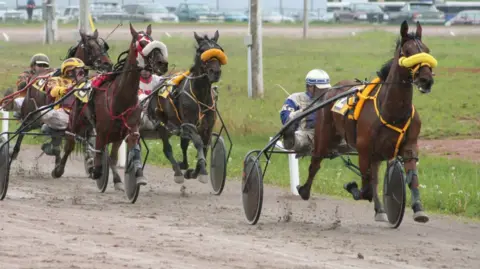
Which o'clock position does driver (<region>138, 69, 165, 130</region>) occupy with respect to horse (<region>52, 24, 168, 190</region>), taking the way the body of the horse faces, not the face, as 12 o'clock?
The driver is roughly at 8 o'clock from the horse.

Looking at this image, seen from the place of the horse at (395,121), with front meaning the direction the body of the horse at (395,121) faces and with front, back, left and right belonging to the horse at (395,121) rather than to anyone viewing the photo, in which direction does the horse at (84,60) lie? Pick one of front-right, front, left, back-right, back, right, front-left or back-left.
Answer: back

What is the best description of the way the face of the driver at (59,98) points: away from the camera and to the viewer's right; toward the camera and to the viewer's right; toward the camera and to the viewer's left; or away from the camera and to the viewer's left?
toward the camera and to the viewer's right

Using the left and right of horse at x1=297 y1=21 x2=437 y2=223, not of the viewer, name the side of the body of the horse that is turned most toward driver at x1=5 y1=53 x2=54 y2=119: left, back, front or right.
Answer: back

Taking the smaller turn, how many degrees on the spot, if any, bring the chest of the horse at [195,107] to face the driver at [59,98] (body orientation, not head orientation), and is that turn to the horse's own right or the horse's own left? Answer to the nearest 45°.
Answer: approximately 135° to the horse's own right

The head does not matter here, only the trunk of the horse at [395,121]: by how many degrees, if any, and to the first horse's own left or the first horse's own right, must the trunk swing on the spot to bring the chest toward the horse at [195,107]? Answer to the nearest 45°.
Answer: approximately 180°

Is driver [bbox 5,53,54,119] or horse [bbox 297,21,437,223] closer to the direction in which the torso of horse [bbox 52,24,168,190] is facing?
the horse

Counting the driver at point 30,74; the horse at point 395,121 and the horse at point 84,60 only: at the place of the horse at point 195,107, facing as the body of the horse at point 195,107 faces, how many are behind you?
2

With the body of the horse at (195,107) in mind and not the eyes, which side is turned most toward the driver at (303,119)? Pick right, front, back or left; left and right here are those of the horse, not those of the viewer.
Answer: front

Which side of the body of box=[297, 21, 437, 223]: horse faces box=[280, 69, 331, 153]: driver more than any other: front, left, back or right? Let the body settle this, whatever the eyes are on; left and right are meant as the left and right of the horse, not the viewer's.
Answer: back

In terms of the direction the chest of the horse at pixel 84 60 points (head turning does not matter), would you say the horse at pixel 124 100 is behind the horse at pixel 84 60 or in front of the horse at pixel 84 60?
in front

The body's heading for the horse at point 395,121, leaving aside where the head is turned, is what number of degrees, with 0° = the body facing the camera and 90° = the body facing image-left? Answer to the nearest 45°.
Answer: approximately 315°
